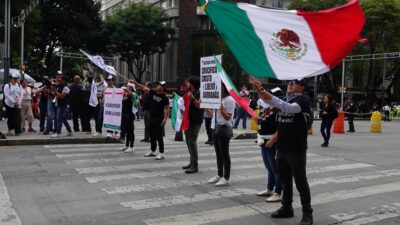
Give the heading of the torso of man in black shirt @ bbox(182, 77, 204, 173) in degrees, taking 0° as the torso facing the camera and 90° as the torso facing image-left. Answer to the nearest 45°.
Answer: approximately 90°

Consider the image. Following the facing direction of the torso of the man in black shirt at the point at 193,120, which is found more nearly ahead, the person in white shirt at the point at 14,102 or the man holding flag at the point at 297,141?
the person in white shirt

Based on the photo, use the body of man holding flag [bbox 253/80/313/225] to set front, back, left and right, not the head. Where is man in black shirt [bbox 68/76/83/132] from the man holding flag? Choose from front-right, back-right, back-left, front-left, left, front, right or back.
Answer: right

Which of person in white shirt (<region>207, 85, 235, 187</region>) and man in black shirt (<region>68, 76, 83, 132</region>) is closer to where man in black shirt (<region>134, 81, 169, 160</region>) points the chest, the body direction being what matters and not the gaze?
the person in white shirt

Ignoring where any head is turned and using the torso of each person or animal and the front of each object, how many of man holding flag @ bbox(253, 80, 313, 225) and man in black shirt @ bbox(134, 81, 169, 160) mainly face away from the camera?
0

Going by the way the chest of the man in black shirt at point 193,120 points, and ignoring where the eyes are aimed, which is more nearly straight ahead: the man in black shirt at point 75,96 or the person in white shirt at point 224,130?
the man in black shirt

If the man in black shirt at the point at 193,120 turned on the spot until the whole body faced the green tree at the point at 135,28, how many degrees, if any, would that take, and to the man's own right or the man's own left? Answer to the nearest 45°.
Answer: approximately 90° to the man's own right

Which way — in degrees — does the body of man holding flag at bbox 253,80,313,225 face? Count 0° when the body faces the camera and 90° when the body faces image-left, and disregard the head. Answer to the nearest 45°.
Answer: approximately 45°

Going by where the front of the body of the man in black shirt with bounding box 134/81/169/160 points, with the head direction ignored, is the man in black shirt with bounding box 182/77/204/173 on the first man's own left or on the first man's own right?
on the first man's own left
